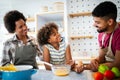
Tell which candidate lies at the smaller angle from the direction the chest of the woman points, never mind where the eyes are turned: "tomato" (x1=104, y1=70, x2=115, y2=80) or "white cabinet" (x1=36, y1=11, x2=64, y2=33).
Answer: the tomato

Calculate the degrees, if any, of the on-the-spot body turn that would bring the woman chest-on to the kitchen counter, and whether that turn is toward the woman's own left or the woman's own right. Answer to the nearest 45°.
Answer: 0° — they already face it

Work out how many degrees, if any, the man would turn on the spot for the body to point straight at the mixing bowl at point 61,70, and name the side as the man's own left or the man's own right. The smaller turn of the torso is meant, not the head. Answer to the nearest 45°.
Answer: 0° — they already face it

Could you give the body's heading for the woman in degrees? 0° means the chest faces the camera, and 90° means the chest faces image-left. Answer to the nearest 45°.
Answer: approximately 315°

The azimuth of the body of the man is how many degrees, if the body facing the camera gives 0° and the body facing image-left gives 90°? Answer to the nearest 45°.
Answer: approximately 45°

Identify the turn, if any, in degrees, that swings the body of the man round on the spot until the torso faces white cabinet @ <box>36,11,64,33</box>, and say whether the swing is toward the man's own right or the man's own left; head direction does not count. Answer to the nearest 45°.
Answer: approximately 90° to the man's own right
